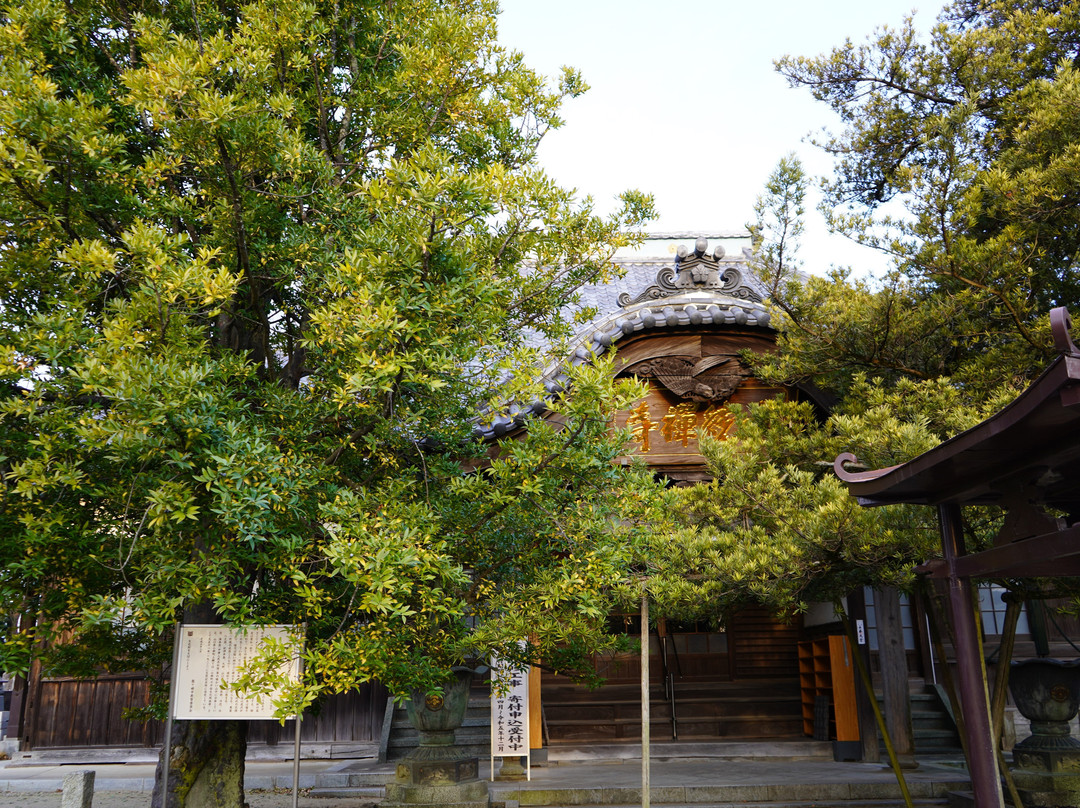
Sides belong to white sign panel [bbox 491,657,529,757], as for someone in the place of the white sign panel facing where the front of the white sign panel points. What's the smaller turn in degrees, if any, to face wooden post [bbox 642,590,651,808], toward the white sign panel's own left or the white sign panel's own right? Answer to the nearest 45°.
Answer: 0° — it already faces it

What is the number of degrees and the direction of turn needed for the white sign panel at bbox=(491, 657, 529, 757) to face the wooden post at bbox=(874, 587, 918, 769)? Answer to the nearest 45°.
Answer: approximately 90° to its left

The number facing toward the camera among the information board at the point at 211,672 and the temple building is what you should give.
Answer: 2

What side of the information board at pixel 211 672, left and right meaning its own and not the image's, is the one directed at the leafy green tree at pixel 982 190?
left

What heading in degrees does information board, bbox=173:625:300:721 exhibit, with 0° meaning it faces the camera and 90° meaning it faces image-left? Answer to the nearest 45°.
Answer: approximately 0°

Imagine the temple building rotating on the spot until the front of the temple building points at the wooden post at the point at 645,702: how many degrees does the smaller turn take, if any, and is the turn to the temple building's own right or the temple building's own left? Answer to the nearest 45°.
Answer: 0° — it already faces it

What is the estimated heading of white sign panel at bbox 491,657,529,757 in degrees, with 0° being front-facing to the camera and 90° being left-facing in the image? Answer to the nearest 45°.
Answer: approximately 0°
